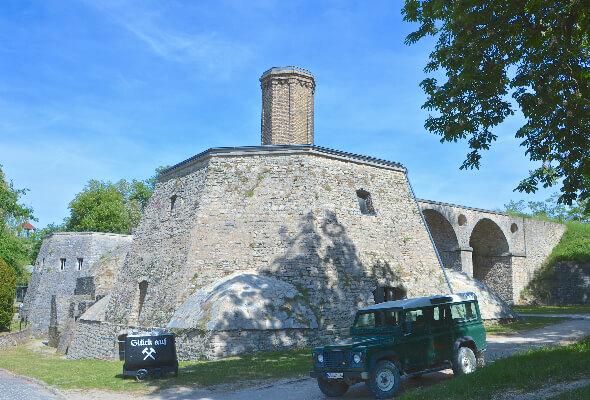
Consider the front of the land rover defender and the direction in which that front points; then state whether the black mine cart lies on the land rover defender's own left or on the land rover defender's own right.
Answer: on the land rover defender's own right

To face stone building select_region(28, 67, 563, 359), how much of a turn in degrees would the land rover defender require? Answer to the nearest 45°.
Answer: approximately 90° to its right

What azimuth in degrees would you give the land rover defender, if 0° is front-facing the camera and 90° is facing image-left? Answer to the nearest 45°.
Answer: approximately 45°

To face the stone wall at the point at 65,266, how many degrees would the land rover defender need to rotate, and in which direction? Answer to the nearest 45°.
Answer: approximately 90° to its right

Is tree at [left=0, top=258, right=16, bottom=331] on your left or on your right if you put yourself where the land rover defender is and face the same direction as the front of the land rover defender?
on your right

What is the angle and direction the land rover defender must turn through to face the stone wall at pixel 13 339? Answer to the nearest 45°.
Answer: approximately 90° to its right

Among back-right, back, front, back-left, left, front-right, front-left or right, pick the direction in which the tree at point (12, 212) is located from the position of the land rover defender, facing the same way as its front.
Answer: right

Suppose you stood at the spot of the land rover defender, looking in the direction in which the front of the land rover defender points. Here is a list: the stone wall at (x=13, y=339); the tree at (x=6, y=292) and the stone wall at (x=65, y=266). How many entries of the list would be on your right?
3
